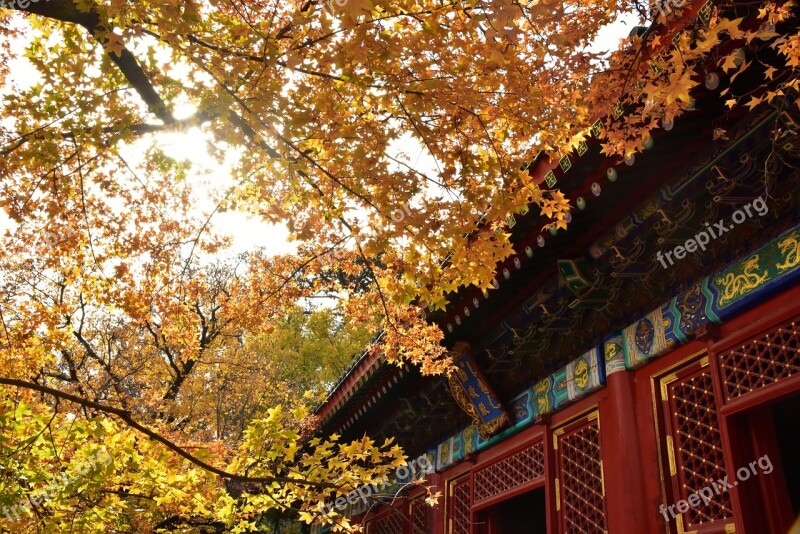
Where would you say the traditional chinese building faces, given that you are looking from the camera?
facing the viewer and to the left of the viewer
